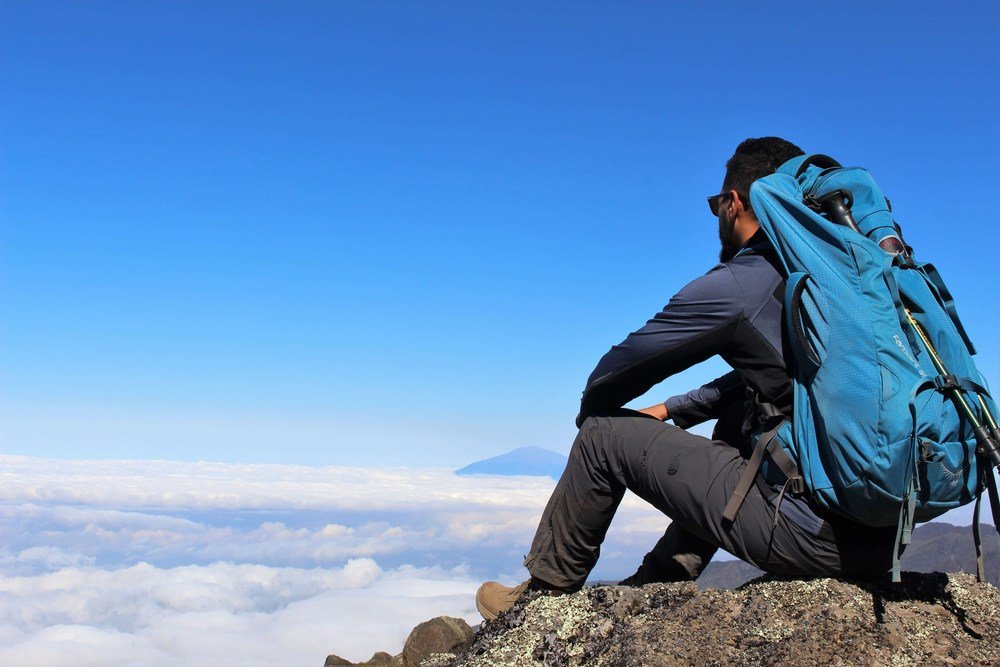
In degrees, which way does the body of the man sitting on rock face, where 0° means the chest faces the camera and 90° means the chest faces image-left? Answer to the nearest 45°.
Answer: approximately 90°

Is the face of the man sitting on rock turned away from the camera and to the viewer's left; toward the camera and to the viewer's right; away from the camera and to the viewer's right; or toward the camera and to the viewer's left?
away from the camera and to the viewer's left
